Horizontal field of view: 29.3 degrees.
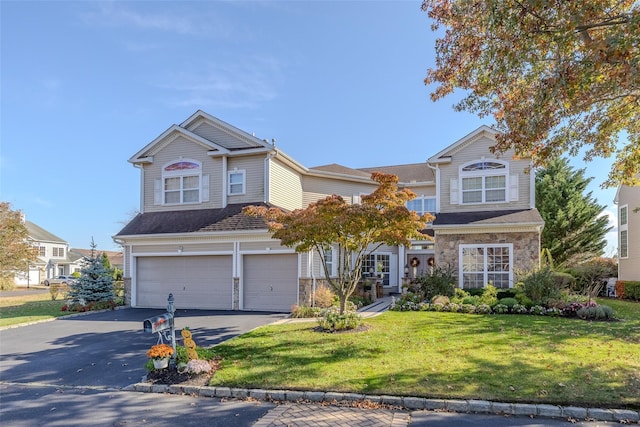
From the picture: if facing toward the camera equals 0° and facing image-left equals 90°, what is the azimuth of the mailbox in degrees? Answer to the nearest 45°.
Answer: approximately 45°

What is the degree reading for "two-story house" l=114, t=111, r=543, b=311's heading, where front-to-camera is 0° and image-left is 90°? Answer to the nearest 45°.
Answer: approximately 0°

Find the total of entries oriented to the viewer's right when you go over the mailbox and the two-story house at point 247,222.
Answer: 0

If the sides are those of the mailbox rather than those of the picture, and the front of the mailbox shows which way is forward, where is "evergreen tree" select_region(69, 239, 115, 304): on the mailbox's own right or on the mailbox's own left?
on the mailbox's own right

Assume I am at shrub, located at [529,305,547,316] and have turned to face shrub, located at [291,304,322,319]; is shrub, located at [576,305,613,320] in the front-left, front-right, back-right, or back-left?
back-left

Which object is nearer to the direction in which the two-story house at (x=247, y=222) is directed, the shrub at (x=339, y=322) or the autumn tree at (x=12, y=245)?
the shrub

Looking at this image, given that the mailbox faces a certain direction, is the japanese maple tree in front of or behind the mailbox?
behind

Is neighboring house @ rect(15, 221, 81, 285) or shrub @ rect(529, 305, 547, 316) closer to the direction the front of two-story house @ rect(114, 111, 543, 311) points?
the shrub
